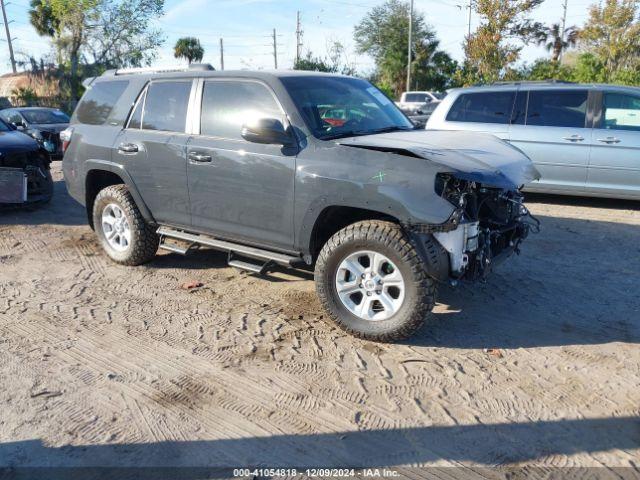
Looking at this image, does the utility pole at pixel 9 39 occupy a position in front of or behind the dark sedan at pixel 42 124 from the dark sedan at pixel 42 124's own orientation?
behind

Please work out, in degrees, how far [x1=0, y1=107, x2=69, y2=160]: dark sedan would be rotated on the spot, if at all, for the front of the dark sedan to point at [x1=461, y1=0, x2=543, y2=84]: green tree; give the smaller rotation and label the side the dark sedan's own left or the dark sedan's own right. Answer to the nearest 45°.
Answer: approximately 45° to the dark sedan's own left

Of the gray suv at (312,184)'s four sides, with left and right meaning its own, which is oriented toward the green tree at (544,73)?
left

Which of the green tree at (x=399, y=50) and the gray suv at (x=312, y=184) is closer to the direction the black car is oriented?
the gray suv

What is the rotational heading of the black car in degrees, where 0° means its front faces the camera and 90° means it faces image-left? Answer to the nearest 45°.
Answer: approximately 315°

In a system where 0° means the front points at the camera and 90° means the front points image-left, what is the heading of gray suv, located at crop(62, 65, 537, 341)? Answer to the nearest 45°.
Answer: approximately 315°

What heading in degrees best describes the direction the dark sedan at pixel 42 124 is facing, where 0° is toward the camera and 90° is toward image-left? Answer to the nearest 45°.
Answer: approximately 315°

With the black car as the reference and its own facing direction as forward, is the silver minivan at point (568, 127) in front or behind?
in front

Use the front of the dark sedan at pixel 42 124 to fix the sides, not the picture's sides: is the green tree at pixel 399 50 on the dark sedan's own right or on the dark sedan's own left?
on the dark sedan's own left

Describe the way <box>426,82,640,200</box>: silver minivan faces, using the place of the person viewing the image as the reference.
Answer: facing to the right of the viewer

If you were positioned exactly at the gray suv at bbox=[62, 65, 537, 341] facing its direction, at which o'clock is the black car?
The black car is roughly at 6 o'clock from the gray suv.

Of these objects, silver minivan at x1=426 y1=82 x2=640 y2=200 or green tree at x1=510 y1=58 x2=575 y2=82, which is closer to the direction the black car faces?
the silver minivan
